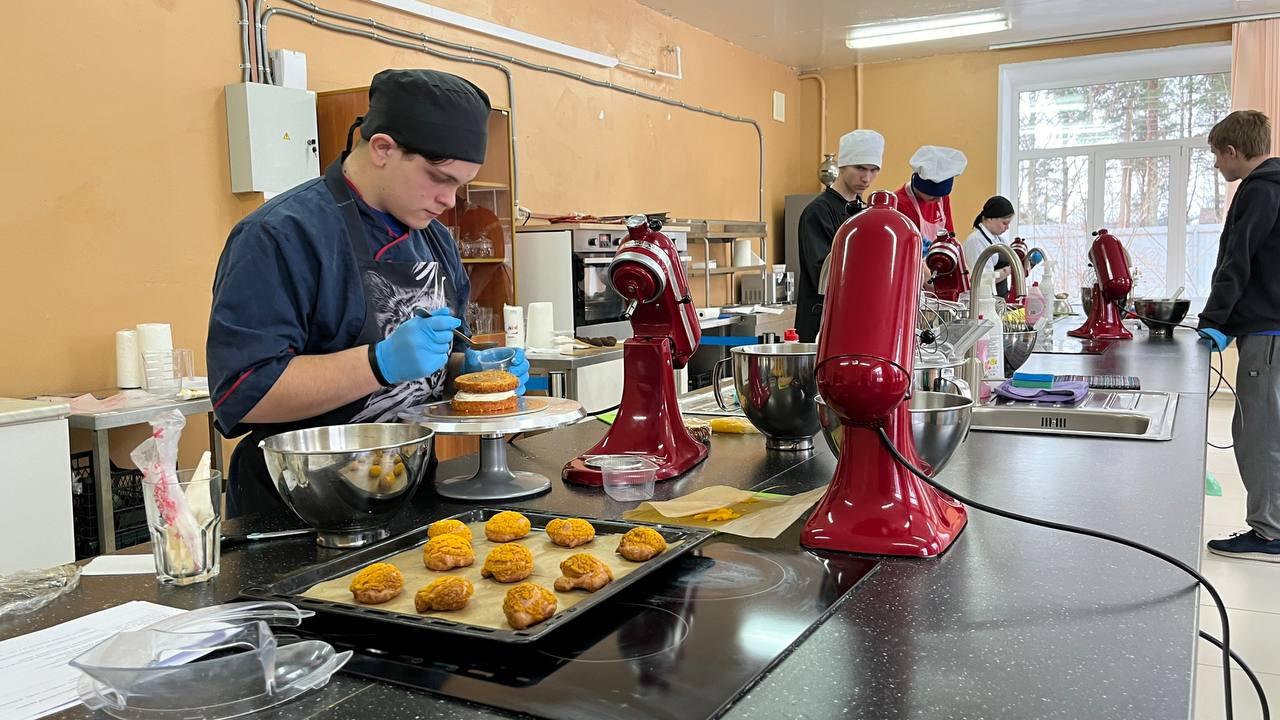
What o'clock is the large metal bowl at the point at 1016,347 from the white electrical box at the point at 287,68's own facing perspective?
The large metal bowl is roughly at 12 o'clock from the white electrical box.

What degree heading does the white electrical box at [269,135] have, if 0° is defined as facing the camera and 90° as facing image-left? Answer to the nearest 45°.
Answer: approximately 315°

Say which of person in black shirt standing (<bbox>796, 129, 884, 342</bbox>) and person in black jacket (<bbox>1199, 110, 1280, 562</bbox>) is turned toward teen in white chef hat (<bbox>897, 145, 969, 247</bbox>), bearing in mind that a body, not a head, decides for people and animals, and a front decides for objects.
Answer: the person in black jacket

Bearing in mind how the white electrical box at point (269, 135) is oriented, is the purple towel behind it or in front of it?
in front

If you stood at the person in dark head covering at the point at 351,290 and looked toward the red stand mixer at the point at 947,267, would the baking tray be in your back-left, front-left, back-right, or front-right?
back-right

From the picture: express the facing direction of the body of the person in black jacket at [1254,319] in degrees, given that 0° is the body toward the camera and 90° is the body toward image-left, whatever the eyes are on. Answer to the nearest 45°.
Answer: approximately 90°

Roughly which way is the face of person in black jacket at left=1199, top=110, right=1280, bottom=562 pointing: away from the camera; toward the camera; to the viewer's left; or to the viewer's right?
to the viewer's left

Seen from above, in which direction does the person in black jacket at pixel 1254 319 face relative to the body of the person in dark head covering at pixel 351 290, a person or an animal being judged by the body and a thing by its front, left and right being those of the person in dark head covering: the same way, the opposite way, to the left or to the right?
the opposite way

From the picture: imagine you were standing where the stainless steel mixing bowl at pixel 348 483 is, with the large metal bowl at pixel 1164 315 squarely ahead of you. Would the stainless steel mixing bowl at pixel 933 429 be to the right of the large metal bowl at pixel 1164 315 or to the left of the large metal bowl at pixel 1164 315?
right

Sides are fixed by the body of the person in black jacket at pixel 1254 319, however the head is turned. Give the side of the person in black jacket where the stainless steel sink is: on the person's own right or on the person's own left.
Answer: on the person's own left

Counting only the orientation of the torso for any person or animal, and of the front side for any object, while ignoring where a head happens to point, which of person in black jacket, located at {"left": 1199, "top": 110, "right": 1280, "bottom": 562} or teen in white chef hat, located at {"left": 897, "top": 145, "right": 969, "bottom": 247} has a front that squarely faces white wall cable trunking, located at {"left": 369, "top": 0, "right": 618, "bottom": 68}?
the person in black jacket

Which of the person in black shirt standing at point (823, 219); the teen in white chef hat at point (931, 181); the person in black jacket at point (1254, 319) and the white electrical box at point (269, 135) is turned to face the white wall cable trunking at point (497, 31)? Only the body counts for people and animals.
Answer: the person in black jacket

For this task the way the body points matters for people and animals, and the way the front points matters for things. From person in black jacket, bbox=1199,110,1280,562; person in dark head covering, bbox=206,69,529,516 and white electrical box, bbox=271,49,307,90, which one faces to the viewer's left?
the person in black jacket

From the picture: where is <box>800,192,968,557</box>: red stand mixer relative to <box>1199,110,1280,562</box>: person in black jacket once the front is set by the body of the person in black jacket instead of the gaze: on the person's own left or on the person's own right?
on the person's own left
